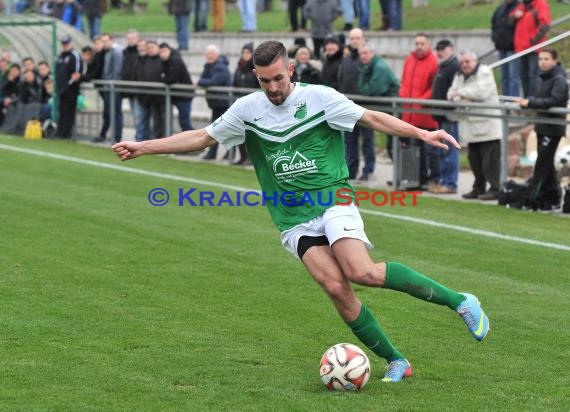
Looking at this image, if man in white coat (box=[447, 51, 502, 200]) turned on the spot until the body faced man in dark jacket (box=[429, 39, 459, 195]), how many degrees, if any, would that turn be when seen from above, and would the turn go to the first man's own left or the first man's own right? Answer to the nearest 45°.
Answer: approximately 90° to the first man's own right

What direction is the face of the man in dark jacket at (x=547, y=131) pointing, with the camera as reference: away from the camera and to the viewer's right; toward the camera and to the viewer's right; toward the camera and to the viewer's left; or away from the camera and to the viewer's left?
toward the camera and to the viewer's left

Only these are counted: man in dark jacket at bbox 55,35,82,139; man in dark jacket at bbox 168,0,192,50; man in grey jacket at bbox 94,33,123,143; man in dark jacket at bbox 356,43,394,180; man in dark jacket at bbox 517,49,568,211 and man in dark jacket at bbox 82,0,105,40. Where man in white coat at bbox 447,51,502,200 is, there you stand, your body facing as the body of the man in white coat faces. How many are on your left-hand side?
1

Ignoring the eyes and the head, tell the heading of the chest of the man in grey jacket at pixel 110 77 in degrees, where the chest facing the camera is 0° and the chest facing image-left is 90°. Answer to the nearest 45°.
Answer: approximately 45°

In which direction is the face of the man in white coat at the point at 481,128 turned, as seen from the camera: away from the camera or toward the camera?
toward the camera

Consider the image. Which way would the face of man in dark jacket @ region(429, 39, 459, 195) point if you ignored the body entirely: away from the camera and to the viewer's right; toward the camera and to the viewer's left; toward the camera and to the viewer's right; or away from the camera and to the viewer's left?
toward the camera and to the viewer's left

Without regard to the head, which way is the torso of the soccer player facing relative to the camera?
toward the camera

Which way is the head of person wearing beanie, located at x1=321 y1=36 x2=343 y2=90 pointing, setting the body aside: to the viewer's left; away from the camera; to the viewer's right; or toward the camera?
toward the camera

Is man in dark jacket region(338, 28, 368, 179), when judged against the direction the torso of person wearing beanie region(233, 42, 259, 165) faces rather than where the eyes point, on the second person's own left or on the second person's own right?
on the second person's own left

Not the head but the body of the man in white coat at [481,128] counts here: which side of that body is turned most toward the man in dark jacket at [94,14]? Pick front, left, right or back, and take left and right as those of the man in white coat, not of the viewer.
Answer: right

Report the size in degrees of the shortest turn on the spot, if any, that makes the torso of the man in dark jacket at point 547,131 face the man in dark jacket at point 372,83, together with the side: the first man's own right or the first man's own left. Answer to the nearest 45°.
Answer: approximately 90° to the first man's own right

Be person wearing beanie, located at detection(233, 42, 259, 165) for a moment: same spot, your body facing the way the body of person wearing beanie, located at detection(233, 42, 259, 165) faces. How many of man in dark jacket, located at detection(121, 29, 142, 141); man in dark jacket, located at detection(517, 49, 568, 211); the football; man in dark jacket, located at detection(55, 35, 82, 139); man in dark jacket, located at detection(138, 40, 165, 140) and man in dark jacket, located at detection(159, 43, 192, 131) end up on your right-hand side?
4

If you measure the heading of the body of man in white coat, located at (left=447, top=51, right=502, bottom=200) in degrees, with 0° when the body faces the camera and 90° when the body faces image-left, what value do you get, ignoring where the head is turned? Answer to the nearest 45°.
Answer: approximately 45°

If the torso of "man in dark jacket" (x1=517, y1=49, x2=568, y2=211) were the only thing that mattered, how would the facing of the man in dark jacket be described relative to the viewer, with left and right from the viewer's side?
facing the viewer and to the left of the viewer
